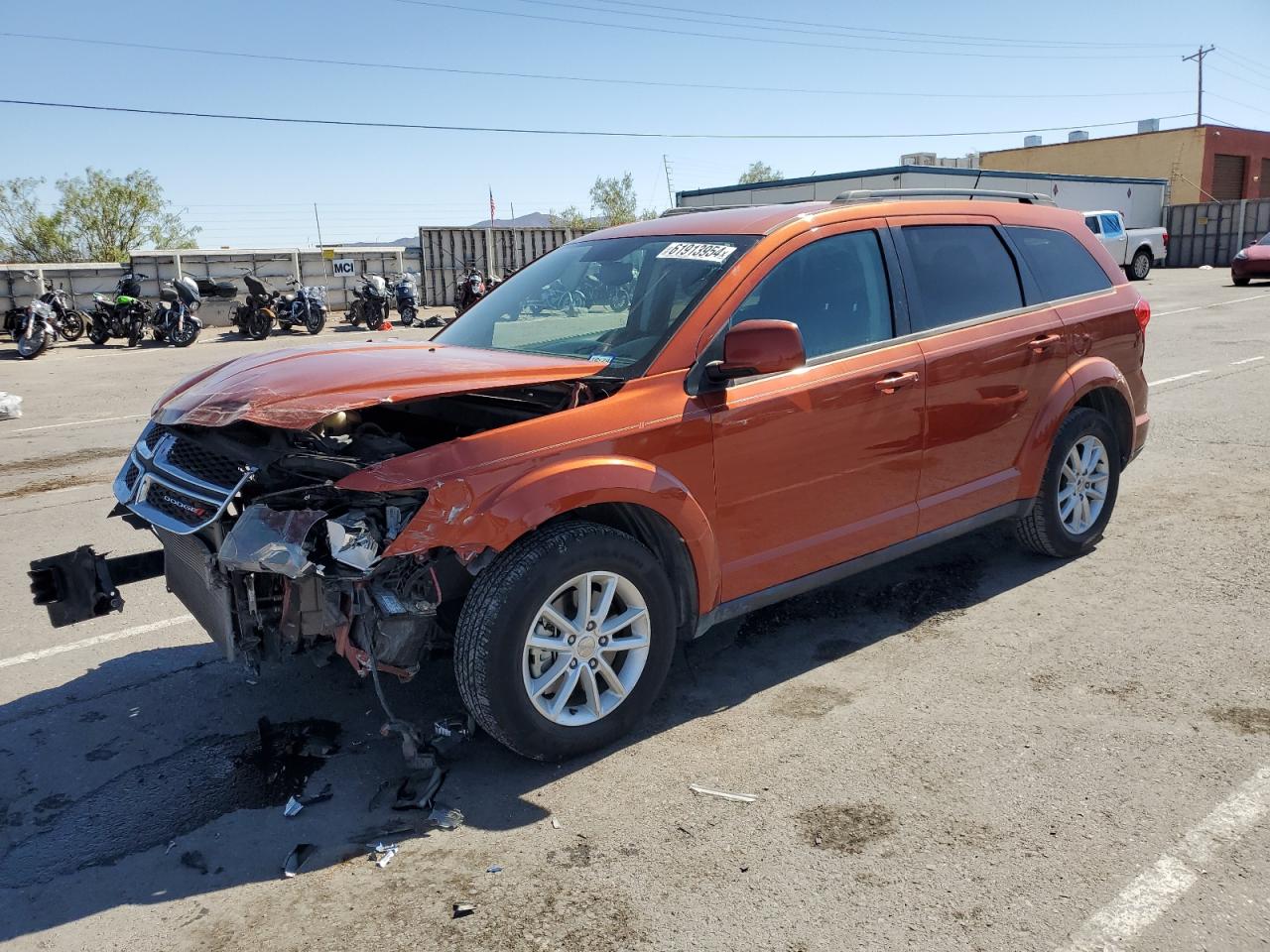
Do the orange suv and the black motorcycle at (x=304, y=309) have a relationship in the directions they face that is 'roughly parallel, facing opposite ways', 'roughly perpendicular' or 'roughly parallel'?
roughly perpendicular

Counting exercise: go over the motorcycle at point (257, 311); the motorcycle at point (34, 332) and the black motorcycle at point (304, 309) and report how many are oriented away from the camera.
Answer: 0

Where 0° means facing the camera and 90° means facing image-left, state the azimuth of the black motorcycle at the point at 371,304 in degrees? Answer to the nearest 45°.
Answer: approximately 315°

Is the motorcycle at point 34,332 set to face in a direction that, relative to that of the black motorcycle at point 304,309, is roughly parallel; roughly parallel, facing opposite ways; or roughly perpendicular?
roughly parallel

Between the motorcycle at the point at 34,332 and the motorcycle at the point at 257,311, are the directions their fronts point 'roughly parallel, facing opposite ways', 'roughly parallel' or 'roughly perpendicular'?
roughly parallel

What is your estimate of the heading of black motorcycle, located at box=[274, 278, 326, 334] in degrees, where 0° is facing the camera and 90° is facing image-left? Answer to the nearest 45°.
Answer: approximately 315°

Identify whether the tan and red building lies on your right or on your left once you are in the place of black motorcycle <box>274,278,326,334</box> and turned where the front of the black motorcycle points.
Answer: on your left

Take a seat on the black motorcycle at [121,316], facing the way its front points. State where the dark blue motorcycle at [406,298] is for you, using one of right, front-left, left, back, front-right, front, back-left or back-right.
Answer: front-left

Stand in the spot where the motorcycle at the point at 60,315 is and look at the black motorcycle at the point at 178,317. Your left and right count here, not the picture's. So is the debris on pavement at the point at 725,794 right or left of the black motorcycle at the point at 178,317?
right

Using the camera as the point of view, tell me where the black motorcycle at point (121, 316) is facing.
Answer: facing the viewer and to the right of the viewer

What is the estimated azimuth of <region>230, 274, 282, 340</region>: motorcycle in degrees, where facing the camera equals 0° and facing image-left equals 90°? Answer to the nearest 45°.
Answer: approximately 315°
